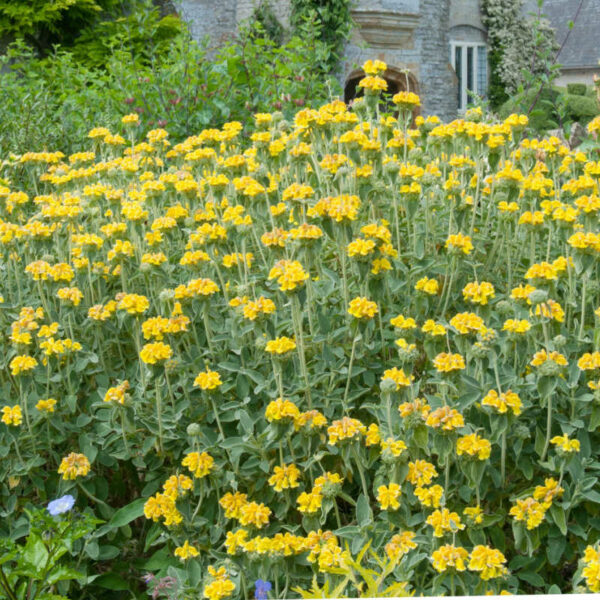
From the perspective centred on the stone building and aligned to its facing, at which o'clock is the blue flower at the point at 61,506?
The blue flower is roughly at 12 o'clock from the stone building.

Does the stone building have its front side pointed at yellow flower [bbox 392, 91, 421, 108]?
yes

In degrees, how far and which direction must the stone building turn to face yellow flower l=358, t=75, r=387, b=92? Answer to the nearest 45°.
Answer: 0° — it already faces it

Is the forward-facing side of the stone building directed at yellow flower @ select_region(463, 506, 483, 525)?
yes

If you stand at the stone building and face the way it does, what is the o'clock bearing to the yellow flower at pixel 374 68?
The yellow flower is roughly at 12 o'clock from the stone building.

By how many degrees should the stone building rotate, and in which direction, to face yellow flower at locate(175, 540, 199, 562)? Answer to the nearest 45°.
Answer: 0° — it already faces it

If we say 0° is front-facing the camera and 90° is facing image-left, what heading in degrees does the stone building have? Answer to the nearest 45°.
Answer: approximately 0°
